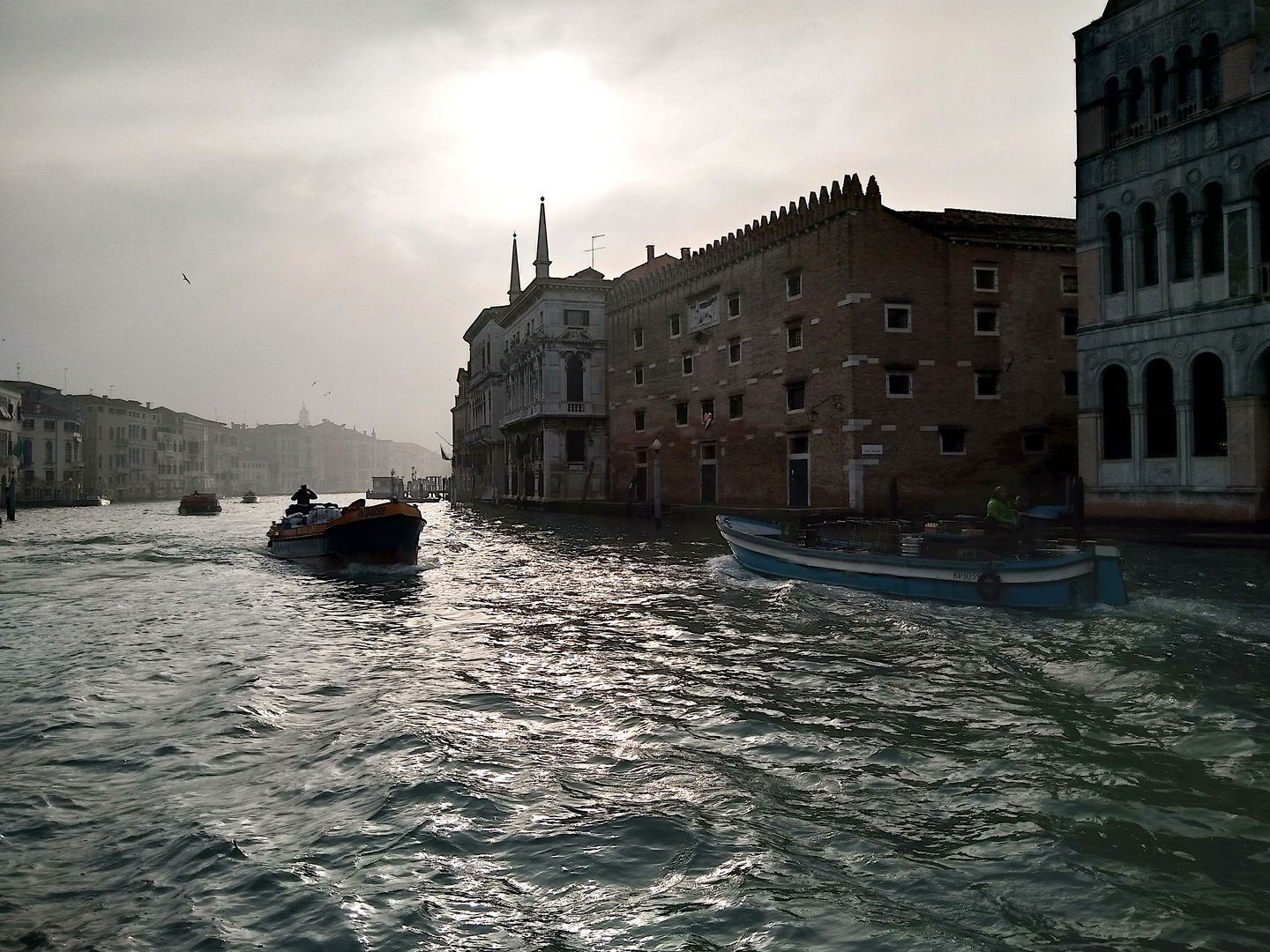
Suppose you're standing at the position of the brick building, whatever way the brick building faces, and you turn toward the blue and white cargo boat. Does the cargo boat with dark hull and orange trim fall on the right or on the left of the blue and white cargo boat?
right

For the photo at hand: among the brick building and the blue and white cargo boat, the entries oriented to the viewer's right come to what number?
0

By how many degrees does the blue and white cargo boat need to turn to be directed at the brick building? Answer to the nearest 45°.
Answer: approximately 45° to its right

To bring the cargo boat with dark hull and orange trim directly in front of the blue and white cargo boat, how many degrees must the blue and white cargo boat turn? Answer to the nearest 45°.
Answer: approximately 45° to its left

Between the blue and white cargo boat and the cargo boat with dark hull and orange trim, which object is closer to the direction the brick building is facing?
the cargo boat with dark hull and orange trim

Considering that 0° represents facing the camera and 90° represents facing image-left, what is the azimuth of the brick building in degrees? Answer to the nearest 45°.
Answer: approximately 45°

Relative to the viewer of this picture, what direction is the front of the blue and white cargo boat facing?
facing away from the viewer and to the left of the viewer

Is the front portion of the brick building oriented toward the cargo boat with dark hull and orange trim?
yes
